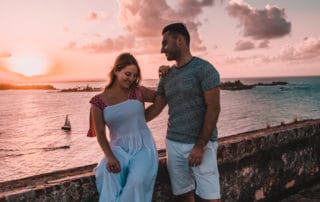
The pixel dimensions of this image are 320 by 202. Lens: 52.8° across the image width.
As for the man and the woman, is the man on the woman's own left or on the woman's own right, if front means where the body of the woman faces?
on the woman's own left

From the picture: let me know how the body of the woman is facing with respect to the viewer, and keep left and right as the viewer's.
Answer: facing the viewer

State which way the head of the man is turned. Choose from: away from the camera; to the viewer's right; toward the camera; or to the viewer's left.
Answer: to the viewer's left

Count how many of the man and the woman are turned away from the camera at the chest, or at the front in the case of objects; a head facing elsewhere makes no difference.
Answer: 0

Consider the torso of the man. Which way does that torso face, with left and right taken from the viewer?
facing the viewer and to the left of the viewer

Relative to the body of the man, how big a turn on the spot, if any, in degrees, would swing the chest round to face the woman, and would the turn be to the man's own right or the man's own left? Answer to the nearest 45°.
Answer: approximately 45° to the man's own right
